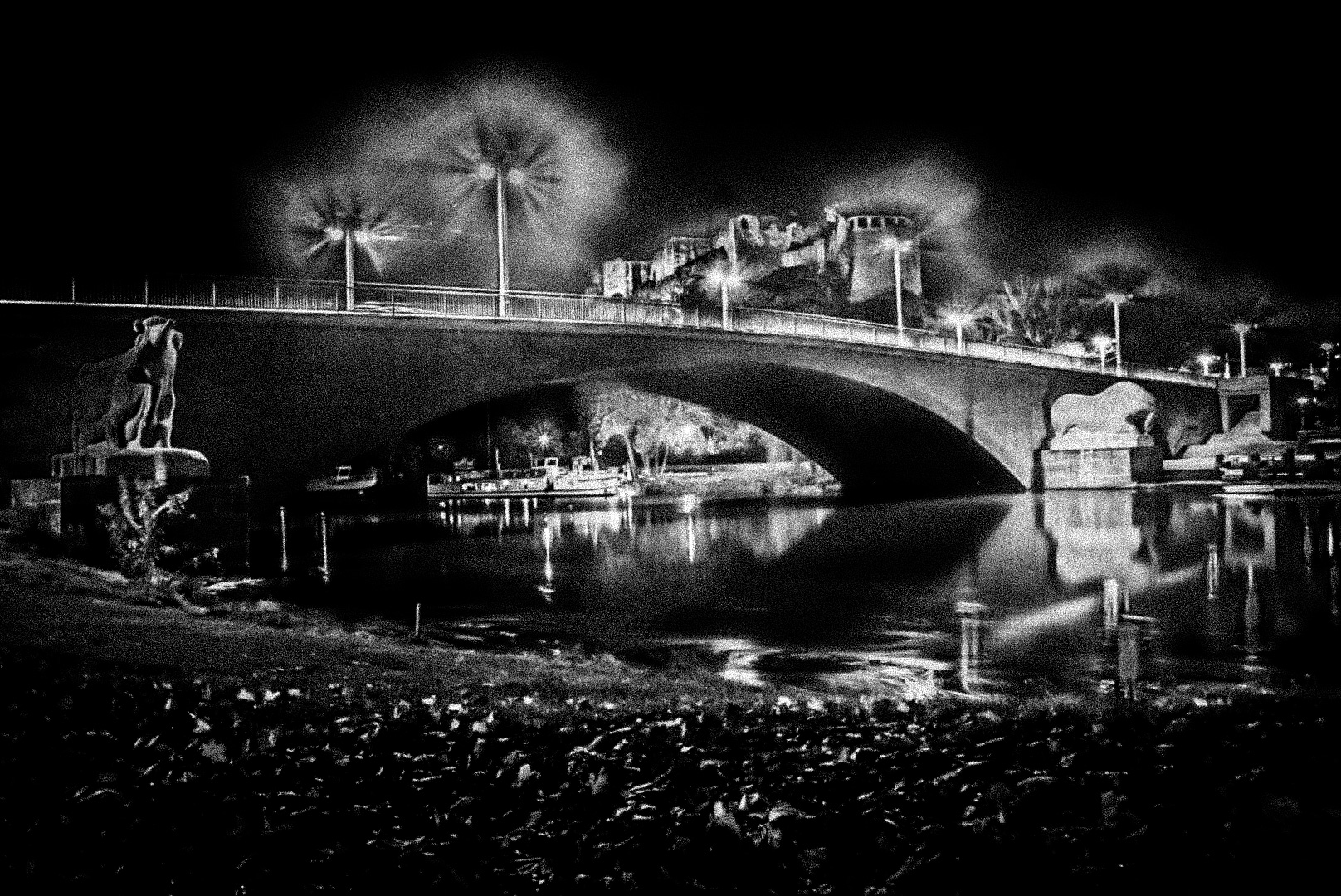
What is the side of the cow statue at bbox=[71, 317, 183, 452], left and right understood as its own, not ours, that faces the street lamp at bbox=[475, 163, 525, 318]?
left

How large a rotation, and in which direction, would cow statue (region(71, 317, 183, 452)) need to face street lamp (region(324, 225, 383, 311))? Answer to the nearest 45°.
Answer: approximately 90° to its left

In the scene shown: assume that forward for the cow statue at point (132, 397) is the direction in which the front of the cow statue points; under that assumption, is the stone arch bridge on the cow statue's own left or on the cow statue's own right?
on the cow statue's own left

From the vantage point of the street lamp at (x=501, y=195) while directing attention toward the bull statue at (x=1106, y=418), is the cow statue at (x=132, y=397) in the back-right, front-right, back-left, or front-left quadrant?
back-right
